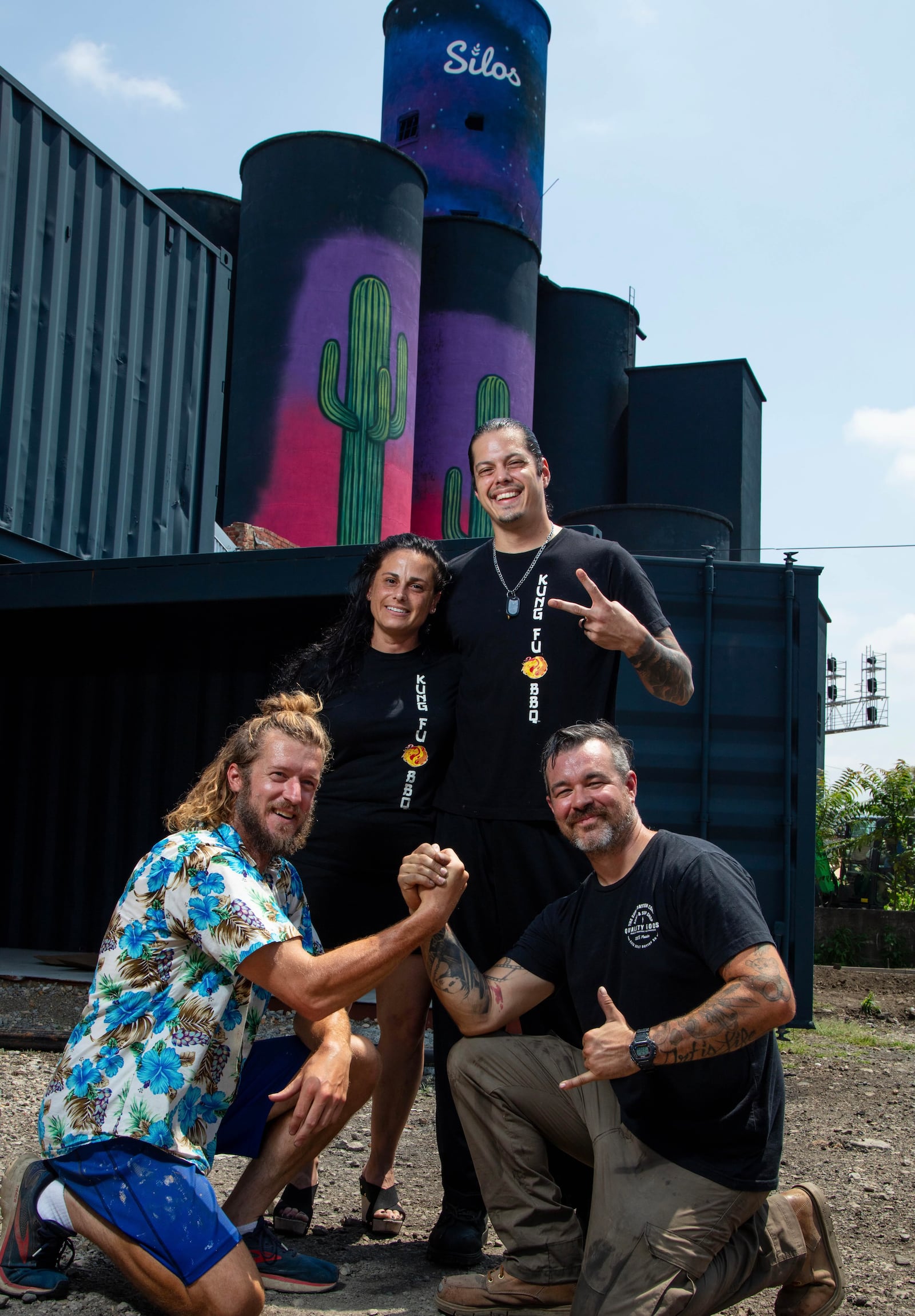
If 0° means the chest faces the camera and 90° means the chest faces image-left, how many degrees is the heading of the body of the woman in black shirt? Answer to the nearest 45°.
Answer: approximately 0°

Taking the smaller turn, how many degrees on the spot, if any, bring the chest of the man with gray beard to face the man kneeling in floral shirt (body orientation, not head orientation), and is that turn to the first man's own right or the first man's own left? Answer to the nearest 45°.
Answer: approximately 45° to the first man's own right

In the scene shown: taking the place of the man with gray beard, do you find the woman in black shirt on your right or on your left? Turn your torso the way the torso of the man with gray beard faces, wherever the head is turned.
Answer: on your right

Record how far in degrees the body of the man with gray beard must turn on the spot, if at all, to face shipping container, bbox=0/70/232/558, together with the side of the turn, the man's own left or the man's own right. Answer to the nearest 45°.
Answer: approximately 90° to the man's own right

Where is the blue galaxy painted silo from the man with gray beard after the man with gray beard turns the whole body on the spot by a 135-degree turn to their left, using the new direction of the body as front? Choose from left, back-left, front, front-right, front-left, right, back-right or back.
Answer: left

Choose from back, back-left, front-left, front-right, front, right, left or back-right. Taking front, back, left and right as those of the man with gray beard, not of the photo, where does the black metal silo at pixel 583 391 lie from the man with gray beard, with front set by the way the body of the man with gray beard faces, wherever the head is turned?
back-right

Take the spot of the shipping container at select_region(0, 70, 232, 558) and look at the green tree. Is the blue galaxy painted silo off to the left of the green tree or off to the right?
left

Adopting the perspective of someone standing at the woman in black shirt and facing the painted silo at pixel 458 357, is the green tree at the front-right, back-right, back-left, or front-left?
front-right

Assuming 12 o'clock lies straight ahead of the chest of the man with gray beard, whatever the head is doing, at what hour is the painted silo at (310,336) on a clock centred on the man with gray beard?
The painted silo is roughly at 4 o'clock from the man with gray beard.

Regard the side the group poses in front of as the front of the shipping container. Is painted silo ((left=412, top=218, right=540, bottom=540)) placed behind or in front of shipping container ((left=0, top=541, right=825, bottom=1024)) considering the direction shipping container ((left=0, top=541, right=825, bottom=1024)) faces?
behind

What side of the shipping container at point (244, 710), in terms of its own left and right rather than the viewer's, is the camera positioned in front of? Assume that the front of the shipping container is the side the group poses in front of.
front

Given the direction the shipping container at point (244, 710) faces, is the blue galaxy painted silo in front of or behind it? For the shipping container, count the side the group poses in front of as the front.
behind

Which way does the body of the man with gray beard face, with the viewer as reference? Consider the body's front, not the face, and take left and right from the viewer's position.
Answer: facing the viewer and to the left of the viewer

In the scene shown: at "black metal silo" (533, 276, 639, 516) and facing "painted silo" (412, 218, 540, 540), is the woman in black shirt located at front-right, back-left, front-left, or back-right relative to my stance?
front-left

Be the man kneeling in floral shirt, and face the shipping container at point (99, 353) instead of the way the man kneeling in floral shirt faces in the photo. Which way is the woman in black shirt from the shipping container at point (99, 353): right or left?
right
